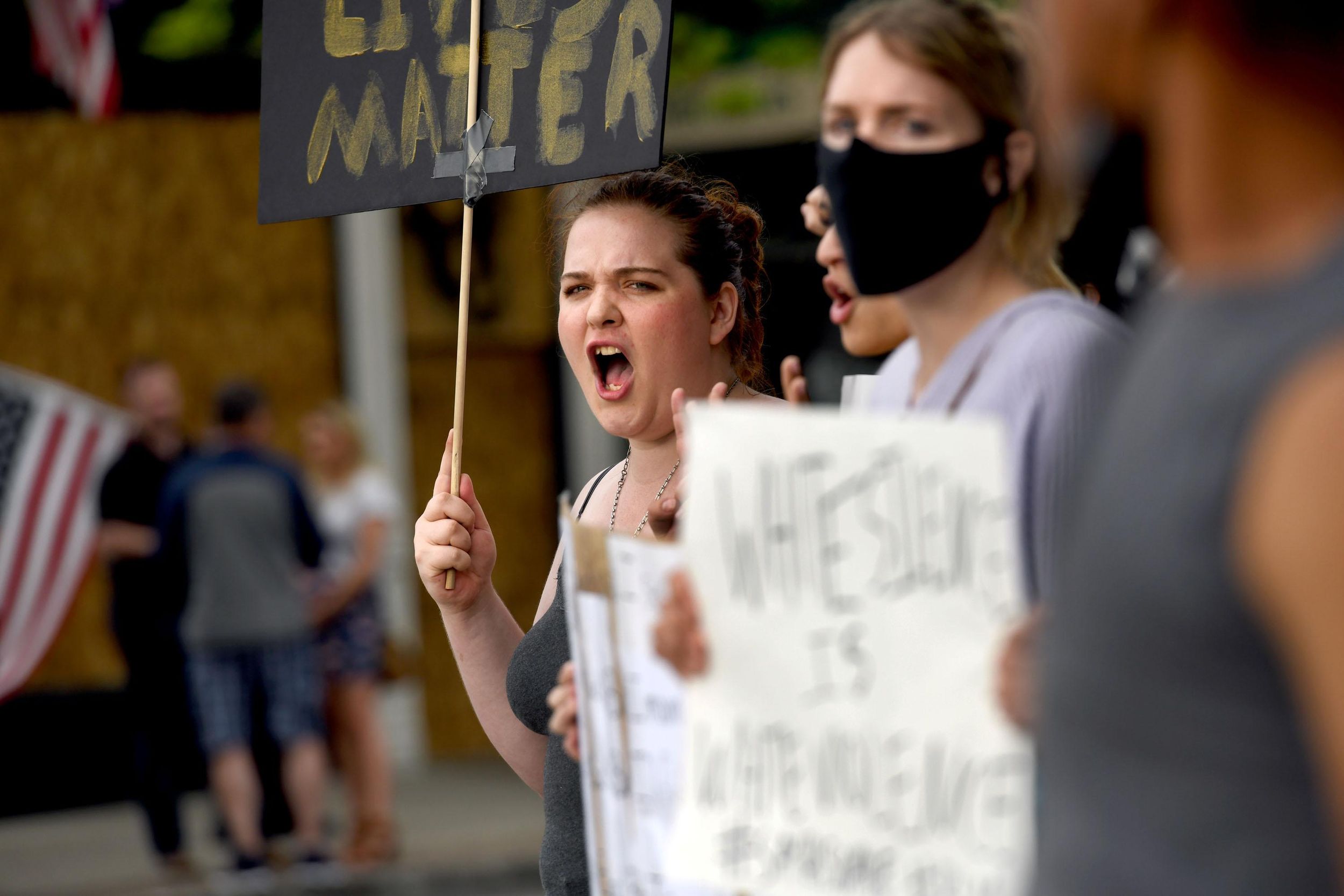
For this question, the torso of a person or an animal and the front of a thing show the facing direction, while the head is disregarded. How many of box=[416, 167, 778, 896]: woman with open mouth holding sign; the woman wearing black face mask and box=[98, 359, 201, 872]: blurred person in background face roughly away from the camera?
0

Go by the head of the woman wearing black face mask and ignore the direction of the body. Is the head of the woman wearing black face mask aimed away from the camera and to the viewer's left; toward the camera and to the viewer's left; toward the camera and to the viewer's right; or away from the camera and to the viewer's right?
toward the camera and to the viewer's left

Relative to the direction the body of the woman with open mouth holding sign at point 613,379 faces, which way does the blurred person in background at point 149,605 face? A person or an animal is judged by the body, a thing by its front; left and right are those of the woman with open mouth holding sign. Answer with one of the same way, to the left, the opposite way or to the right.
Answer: to the left

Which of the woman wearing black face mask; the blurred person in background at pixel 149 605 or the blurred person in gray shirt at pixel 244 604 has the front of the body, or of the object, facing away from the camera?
the blurred person in gray shirt

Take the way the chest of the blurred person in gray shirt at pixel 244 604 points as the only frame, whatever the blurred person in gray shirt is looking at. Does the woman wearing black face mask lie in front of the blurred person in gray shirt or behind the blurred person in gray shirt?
behind

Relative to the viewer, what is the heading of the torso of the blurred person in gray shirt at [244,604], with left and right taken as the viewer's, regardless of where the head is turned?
facing away from the viewer

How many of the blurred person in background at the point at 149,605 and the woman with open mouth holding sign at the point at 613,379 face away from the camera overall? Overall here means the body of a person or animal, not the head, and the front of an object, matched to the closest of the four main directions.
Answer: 0

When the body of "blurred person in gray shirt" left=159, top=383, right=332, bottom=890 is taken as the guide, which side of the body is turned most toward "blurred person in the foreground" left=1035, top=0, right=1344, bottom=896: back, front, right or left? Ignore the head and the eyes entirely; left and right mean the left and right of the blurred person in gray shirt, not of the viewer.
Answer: back

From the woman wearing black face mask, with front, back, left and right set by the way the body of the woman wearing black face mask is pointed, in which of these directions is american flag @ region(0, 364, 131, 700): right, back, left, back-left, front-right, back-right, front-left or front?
right

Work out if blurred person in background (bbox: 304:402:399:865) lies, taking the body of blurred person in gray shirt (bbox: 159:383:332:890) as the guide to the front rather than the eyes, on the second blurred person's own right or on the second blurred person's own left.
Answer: on the second blurred person's own right

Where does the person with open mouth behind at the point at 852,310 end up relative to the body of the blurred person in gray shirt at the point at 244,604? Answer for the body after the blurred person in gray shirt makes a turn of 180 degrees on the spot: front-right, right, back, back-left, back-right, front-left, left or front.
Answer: front

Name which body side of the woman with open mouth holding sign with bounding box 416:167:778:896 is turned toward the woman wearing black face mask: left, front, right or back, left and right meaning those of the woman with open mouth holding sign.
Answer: left

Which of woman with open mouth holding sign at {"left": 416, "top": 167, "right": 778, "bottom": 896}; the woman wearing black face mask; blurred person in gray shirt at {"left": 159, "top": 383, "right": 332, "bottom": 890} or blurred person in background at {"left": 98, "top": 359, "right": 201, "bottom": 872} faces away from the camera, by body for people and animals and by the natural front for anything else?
the blurred person in gray shirt

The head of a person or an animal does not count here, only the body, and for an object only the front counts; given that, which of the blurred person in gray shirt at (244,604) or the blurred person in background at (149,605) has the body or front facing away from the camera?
the blurred person in gray shirt

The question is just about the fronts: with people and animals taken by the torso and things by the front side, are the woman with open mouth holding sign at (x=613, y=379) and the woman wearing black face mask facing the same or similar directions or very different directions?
same or similar directions

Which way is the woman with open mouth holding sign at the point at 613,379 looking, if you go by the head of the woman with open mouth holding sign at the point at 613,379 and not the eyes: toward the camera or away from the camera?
toward the camera

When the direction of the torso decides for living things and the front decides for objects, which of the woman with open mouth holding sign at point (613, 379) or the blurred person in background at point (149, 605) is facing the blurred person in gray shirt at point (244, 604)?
the blurred person in background

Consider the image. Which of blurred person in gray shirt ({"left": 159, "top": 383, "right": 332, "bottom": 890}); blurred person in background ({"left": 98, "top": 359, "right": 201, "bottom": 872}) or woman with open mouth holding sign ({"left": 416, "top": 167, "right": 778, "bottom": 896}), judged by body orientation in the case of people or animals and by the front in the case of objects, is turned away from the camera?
the blurred person in gray shirt
